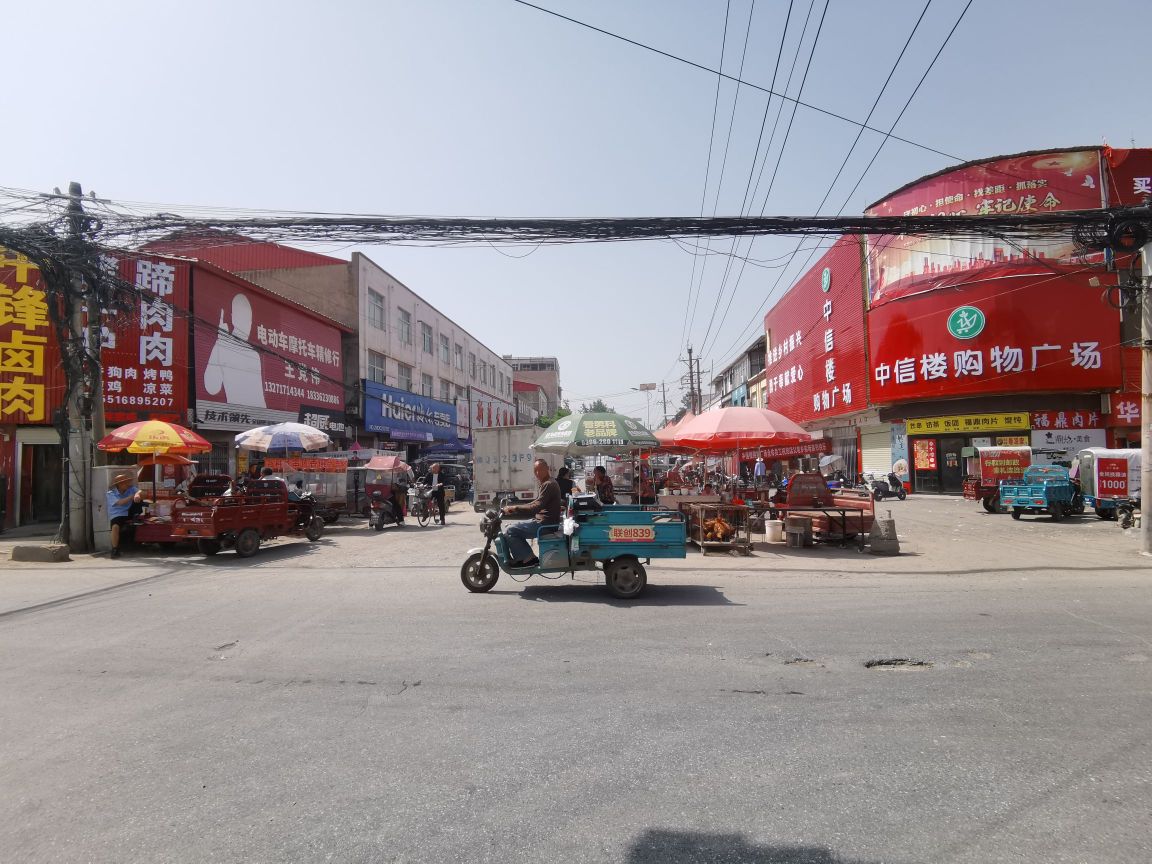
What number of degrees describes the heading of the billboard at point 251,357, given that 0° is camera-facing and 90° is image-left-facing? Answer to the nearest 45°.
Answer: approximately 315°

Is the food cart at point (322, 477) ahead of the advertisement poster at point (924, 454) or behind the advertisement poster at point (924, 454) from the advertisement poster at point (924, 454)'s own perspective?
ahead

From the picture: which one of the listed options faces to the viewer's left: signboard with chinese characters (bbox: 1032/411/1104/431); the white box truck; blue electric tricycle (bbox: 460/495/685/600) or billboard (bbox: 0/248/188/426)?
the blue electric tricycle

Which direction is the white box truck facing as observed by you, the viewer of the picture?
facing away from the viewer

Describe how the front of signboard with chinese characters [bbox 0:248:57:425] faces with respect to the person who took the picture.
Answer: facing the viewer

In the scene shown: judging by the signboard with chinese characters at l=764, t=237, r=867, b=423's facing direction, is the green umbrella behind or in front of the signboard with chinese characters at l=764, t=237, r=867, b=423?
in front

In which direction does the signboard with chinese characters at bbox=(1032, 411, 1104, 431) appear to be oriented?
toward the camera

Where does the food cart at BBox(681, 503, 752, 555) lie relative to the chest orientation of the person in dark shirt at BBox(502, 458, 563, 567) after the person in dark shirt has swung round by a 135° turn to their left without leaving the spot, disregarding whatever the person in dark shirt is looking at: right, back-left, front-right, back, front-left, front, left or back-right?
left

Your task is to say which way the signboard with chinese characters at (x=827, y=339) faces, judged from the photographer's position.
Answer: facing the viewer and to the left of the viewer

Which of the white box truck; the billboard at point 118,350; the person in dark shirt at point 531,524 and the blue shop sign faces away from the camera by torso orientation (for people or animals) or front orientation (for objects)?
the white box truck

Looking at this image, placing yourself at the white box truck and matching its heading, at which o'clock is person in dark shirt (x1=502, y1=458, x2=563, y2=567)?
The person in dark shirt is roughly at 6 o'clock from the white box truck.

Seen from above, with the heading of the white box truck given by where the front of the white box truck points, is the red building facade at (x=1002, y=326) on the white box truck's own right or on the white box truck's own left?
on the white box truck's own right

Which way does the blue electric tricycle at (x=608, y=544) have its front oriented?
to the viewer's left

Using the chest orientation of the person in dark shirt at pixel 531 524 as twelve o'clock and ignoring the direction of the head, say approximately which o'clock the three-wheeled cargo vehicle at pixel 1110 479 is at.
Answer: The three-wheeled cargo vehicle is roughly at 5 o'clock from the person in dark shirt.

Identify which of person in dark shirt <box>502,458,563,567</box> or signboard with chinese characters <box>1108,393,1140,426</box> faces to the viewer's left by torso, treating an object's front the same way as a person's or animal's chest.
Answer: the person in dark shirt

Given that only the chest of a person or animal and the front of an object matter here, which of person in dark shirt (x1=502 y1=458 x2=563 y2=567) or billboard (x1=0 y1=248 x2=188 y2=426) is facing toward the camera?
the billboard
